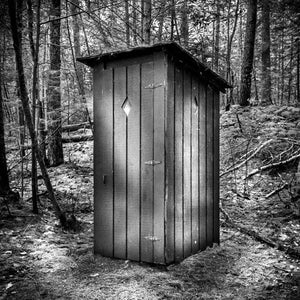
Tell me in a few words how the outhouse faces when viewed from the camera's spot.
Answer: facing the viewer and to the left of the viewer

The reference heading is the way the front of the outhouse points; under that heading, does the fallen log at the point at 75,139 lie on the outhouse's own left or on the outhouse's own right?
on the outhouse's own right

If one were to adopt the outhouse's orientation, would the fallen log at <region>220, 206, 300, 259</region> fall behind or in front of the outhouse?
behind
